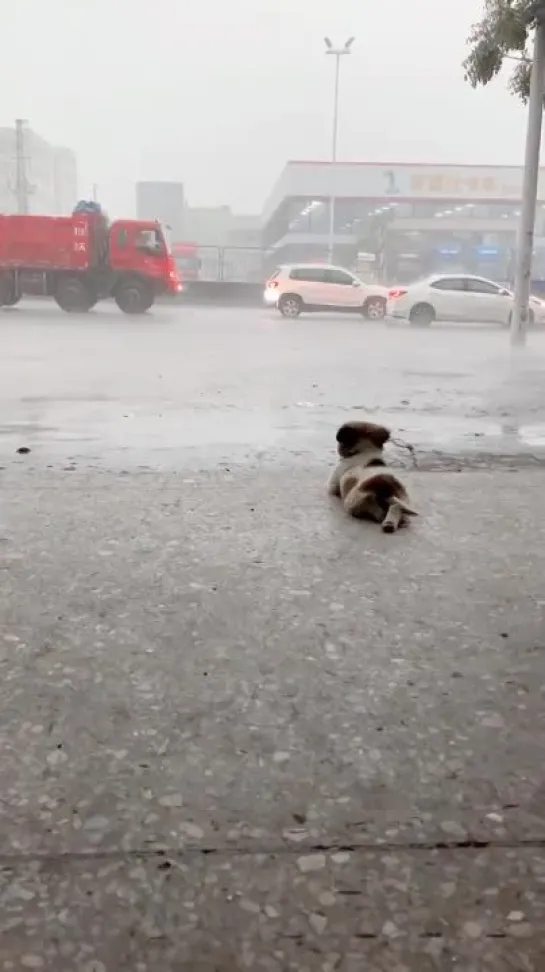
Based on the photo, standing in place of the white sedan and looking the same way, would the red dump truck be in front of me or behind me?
behind

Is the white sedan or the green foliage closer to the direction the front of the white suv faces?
the white sedan

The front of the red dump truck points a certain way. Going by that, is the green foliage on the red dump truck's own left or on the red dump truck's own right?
on the red dump truck's own right

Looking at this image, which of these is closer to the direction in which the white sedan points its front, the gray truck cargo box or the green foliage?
the green foliage

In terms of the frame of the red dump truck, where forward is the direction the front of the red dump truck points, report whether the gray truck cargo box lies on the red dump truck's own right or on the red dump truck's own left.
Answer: on the red dump truck's own left

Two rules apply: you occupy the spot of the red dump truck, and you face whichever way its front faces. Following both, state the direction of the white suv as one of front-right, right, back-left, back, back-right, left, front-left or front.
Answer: front

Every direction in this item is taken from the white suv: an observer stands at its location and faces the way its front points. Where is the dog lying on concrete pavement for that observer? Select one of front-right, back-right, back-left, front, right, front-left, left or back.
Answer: right

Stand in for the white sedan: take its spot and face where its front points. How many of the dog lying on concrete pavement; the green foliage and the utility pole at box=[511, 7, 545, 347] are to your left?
0

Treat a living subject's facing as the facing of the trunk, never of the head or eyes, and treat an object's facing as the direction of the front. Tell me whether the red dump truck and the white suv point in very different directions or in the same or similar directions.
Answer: same or similar directions

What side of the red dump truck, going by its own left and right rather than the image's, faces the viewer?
right

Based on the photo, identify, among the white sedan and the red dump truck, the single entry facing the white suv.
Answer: the red dump truck

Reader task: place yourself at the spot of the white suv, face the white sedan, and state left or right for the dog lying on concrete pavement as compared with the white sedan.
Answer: right

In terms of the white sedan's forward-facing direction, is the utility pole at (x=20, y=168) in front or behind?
behind

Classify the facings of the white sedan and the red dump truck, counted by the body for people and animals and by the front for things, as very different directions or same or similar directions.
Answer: same or similar directions

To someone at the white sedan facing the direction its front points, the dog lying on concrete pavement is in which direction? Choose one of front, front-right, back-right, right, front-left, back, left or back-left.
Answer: right

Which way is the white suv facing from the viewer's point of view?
to the viewer's right

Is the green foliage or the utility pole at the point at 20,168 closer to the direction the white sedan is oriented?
the green foliage

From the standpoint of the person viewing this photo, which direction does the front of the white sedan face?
facing to the right of the viewer

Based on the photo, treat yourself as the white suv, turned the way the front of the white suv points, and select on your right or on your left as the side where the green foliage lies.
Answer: on your right
